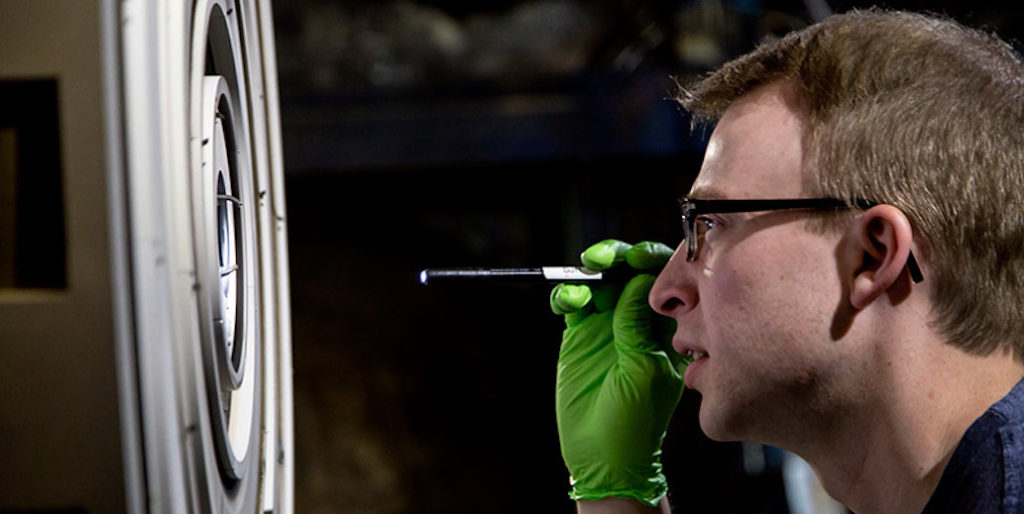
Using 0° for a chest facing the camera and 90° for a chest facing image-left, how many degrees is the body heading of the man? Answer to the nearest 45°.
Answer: approximately 90°

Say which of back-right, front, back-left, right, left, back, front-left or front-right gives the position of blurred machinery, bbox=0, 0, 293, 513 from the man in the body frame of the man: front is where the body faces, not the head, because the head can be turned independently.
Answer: front-left

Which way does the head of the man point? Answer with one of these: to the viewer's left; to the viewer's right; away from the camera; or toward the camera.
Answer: to the viewer's left
